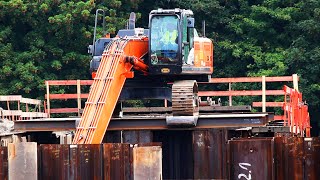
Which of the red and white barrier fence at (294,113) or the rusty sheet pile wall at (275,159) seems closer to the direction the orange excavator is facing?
the rusty sheet pile wall

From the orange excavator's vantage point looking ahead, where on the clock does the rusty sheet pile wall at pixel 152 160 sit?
The rusty sheet pile wall is roughly at 12 o'clock from the orange excavator.

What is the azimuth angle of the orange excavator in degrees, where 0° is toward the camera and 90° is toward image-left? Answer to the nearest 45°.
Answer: approximately 0°

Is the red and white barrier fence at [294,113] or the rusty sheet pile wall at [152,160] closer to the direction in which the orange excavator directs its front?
the rusty sheet pile wall

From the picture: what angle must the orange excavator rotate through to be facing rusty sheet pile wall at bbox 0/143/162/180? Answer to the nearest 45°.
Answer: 0° — it already faces it
